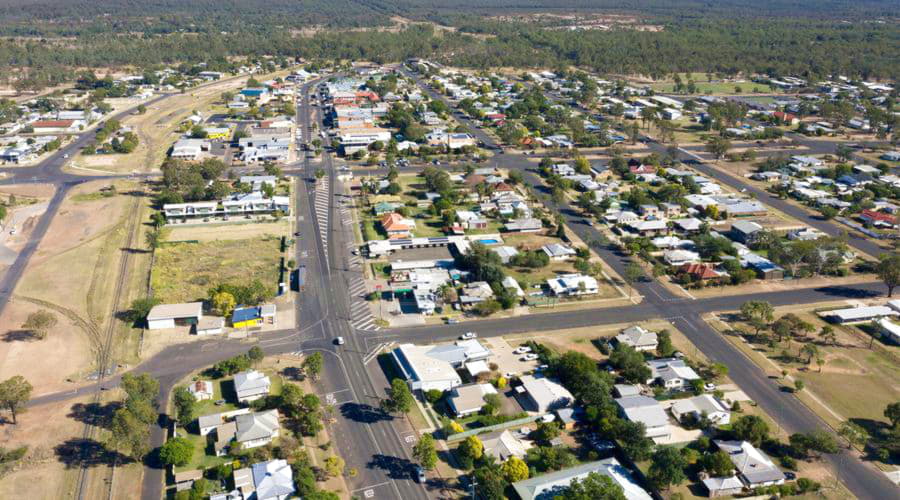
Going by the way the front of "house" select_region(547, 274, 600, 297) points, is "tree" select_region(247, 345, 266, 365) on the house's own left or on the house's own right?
on the house's own right

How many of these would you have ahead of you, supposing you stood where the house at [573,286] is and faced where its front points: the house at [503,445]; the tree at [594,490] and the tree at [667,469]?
3

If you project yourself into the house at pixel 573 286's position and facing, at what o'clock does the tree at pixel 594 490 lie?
The tree is roughly at 12 o'clock from the house.

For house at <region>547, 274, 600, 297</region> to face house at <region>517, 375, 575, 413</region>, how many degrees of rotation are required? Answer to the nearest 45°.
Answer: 0° — it already faces it

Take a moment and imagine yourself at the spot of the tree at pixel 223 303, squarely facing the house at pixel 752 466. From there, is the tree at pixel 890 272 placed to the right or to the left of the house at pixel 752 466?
left

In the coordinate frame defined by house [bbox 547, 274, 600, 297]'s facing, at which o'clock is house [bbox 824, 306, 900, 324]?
house [bbox 824, 306, 900, 324] is roughly at 9 o'clock from house [bbox 547, 274, 600, 297].

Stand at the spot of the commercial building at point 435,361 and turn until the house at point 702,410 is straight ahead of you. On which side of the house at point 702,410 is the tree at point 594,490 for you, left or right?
right

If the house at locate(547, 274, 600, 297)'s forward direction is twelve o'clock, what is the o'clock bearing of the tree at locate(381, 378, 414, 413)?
The tree is roughly at 1 o'clock from the house.

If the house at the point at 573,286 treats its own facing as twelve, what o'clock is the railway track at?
The railway track is roughly at 2 o'clock from the house.

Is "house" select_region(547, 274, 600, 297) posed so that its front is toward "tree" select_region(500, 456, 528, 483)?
yes

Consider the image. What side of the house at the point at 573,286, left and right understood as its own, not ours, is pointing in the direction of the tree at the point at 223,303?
right

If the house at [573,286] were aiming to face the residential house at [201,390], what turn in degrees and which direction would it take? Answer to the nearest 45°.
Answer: approximately 45° to its right

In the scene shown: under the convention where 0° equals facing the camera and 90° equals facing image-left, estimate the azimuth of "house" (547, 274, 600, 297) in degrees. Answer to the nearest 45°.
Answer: approximately 0°
